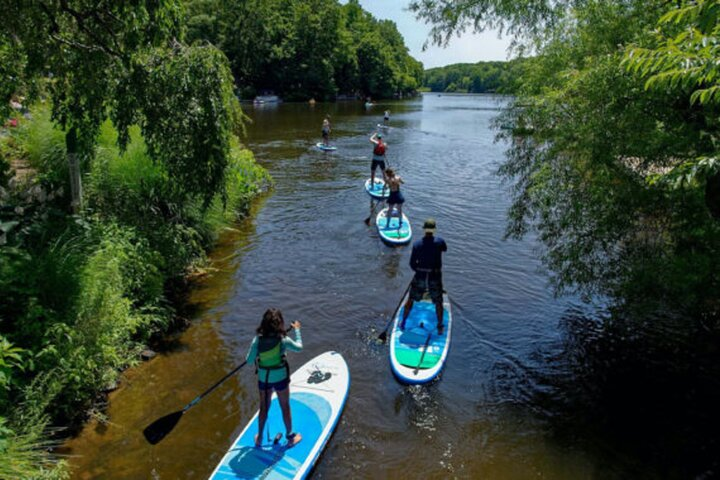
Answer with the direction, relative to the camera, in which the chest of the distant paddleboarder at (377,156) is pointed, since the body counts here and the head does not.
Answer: away from the camera

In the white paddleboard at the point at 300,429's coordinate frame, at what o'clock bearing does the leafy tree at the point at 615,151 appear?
The leafy tree is roughly at 1 o'clock from the white paddleboard.

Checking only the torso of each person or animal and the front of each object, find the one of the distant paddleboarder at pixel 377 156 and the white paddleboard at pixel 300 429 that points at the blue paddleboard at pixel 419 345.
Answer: the white paddleboard

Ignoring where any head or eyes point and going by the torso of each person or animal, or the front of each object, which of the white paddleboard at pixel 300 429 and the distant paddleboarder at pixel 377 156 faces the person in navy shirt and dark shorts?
the white paddleboard

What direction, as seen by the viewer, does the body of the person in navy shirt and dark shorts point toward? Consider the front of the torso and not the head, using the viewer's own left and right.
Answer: facing away from the viewer

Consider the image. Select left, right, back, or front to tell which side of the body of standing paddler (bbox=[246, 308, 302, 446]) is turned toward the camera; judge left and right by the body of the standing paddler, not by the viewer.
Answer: back

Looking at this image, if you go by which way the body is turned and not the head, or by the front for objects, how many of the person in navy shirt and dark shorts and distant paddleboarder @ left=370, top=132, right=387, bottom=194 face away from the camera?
2

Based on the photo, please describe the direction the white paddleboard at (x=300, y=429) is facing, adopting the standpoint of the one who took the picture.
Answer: facing away from the viewer and to the right of the viewer

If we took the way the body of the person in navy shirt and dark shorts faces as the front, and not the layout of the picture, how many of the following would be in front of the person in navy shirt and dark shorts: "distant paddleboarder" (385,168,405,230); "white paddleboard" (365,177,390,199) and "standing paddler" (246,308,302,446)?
2

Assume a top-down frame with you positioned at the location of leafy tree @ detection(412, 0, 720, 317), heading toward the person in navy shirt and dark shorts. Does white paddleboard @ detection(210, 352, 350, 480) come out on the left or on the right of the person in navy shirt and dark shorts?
left

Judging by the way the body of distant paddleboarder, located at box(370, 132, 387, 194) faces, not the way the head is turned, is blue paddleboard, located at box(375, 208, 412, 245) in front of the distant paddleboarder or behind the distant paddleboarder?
behind

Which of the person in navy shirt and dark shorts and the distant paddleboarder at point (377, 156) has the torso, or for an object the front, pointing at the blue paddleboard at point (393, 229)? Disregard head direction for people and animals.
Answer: the person in navy shirt and dark shorts

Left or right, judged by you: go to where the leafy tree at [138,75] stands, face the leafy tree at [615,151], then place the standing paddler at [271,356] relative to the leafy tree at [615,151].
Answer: right
